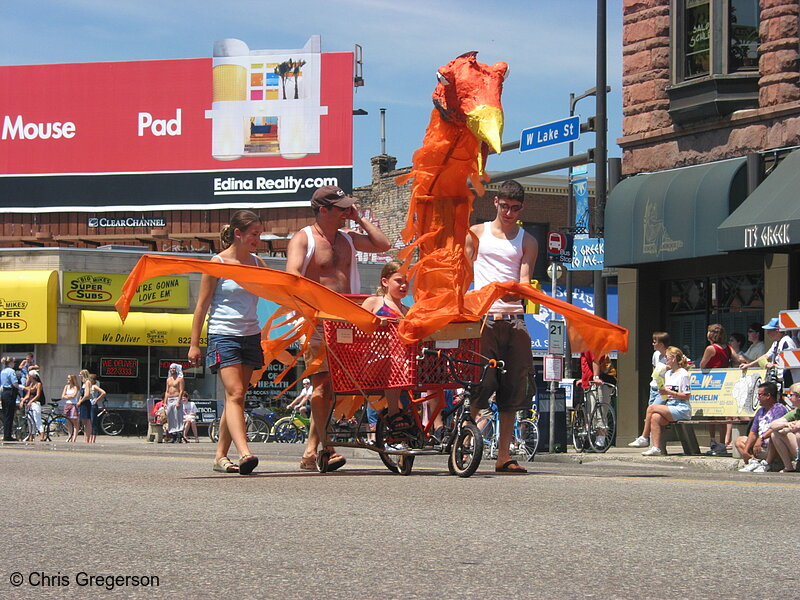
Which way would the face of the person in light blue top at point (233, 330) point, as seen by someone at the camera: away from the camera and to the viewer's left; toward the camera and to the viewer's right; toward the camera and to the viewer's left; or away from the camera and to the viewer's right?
toward the camera and to the viewer's right

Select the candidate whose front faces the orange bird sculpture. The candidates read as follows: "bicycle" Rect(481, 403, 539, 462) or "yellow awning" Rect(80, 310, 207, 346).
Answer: the yellow awning

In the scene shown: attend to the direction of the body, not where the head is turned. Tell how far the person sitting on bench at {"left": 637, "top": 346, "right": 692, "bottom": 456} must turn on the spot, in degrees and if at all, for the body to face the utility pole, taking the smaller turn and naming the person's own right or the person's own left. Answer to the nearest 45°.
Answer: approximately 90° to the person's own right

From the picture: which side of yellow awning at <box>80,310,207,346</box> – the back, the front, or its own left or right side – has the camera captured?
front

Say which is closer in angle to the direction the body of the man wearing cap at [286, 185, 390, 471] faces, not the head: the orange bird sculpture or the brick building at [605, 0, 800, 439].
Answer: the orange bird sculpture

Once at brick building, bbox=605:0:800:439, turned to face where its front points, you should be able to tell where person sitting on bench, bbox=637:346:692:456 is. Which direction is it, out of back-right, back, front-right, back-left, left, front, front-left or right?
front-left

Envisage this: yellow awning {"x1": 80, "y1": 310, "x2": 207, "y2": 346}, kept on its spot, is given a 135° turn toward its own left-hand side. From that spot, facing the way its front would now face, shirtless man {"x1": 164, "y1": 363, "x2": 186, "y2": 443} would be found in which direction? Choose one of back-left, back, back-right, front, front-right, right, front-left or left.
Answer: back-right

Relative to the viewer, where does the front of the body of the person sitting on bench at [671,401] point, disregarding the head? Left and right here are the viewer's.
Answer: facing to the left of the viewer

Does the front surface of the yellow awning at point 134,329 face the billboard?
no

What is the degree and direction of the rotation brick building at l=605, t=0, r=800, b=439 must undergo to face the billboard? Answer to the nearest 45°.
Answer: approximately 90° to its right

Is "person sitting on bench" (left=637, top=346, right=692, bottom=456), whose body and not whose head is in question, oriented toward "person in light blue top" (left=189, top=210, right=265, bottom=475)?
no

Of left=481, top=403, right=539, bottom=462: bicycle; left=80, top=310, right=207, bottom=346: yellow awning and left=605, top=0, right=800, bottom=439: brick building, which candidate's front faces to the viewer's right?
the bicycle

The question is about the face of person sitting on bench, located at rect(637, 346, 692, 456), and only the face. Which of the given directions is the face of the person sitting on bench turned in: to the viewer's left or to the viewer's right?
to the viewer's left

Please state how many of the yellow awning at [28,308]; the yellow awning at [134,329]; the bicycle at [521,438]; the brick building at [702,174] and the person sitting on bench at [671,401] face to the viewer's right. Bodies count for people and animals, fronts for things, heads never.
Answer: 1

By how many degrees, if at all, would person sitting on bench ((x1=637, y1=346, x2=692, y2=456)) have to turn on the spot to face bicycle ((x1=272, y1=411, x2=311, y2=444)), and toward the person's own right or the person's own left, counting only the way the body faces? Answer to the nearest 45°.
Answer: approximately 45° to the person's own right

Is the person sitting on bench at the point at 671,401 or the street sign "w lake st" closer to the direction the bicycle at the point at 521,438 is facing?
the person sitting on bench

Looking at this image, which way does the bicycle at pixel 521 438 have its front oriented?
to the viewer's right
